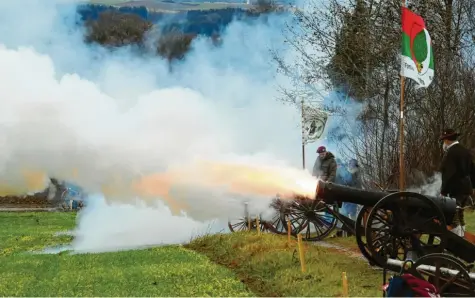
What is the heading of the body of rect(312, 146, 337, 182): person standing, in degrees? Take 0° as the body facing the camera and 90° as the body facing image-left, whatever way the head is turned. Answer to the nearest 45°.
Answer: approximately 45°

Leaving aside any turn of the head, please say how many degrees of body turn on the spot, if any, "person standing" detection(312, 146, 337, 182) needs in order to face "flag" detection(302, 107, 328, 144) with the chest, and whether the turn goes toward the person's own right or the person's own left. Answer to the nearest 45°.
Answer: approximately 135° to the person's own right

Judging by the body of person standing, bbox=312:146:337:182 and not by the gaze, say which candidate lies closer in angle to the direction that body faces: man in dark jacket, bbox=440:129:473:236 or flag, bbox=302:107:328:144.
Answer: the man in dark jacket

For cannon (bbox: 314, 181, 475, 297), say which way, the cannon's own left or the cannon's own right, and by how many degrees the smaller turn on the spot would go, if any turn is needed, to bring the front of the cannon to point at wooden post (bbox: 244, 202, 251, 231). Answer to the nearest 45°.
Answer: approximately 45° to the cannon's own right

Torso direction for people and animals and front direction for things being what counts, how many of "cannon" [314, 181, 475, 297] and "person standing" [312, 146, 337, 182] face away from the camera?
0

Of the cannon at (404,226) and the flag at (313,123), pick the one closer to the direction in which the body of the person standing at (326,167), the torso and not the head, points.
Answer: the cannon

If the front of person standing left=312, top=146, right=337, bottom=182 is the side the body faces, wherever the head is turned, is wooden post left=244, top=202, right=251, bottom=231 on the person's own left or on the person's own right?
on the person's own right

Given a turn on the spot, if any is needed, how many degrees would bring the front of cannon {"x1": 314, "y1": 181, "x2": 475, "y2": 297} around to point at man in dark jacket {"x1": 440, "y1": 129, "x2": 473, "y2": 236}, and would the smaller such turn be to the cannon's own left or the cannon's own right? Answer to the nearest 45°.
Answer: approximately 135° to the cannon's own right

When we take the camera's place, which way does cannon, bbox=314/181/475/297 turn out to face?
facing to the left of the viewer

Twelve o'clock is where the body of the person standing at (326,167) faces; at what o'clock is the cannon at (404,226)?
The cannon is roughly at 10 o'clock from the person standing.

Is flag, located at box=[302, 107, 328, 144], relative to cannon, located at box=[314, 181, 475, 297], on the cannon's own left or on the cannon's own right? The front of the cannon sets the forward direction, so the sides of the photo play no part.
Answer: on the cannon's own right
